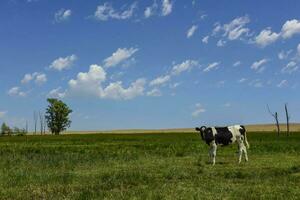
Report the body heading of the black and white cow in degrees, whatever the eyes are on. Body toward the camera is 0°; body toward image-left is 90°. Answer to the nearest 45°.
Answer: approximately 90°
